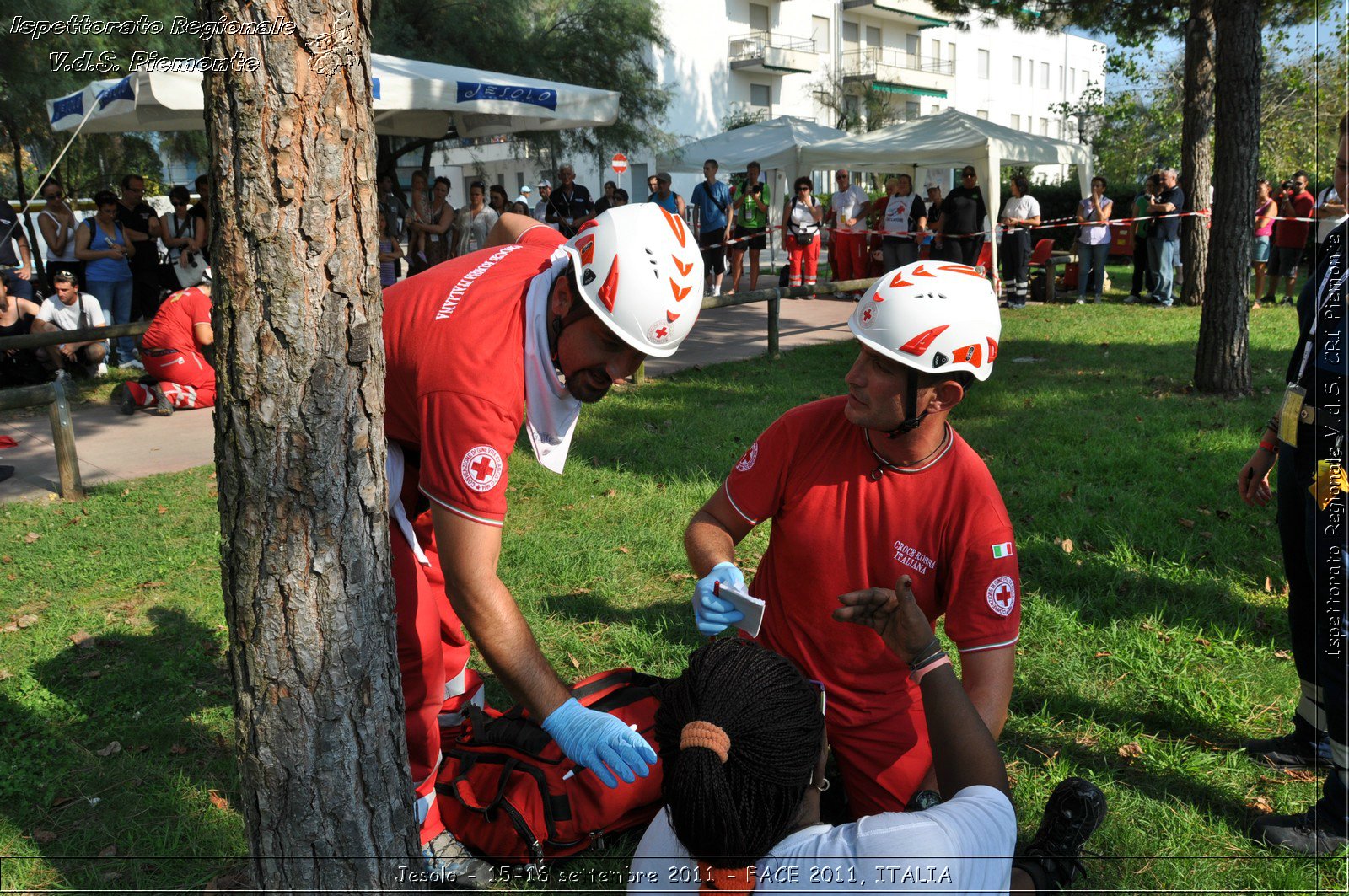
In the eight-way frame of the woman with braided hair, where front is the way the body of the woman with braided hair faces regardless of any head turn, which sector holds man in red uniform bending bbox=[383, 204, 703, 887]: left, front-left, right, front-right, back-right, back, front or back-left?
left

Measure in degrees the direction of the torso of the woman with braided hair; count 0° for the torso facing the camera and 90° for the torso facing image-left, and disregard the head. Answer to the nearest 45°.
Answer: approximately 225°

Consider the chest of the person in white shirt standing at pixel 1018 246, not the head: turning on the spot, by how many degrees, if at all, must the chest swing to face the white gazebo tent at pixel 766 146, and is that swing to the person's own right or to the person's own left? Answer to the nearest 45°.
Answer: approximately 90° to the person's own right

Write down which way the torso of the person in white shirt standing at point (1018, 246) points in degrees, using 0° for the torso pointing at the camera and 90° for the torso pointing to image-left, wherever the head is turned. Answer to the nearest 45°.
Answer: approximately 45°

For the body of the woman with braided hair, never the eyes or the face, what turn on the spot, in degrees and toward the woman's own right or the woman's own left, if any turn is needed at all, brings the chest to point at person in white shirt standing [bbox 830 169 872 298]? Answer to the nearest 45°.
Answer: approximately 45° to the woman's own left

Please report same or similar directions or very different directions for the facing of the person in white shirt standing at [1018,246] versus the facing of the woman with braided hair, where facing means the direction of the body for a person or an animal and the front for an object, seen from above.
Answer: very different directions

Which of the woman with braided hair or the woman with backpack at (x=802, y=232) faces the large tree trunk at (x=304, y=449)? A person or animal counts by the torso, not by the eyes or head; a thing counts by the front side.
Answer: the woman with backpack

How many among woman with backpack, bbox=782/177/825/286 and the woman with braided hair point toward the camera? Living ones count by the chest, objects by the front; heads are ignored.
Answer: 1

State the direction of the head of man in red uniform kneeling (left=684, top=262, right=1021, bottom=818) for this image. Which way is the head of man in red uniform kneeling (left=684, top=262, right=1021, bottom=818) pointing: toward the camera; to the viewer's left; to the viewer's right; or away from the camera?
to the viewer's left

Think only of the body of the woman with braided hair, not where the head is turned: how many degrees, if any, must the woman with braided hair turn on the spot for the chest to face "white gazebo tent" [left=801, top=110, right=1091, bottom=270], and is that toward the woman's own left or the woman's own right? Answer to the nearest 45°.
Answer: approximately 45° to the woman's own left

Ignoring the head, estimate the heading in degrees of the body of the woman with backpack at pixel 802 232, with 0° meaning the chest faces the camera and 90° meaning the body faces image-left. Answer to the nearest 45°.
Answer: approximately 0°
